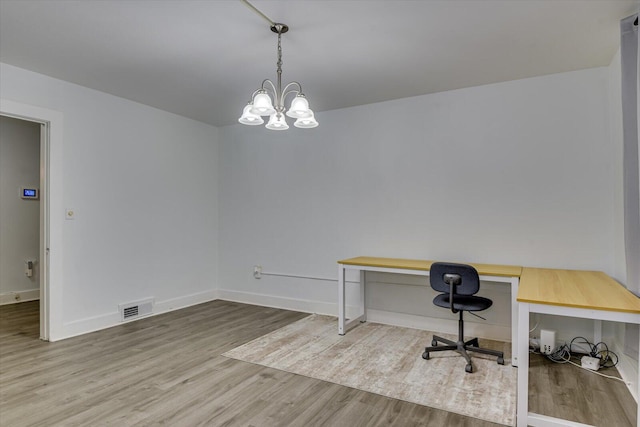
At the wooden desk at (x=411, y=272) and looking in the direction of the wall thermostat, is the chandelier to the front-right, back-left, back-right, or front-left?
front-left

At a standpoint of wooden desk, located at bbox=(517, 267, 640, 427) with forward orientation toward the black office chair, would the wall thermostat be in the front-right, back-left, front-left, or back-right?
front-left

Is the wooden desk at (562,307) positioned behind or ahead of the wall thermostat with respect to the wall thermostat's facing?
ahead

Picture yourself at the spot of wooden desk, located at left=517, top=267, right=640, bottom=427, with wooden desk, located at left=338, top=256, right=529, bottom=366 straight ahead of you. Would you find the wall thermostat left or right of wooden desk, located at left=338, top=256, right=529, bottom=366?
left

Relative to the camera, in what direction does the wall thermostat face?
facing the viewer

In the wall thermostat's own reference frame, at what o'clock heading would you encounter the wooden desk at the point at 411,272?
The wooden desk is roughly at 11 o'clock from the wall thermostat.
